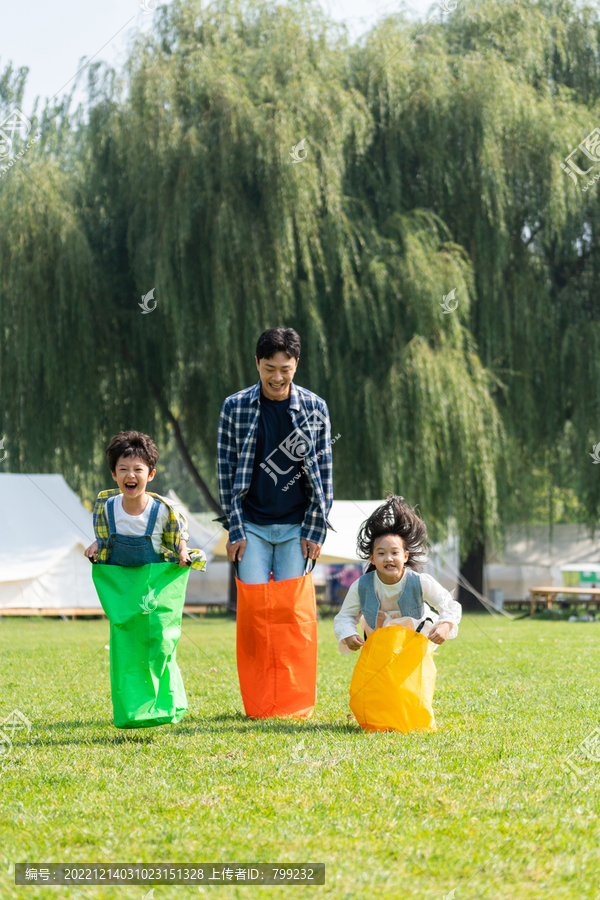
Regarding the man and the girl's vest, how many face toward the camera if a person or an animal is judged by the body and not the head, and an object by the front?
2

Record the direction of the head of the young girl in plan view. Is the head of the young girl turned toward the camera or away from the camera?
toward the camera

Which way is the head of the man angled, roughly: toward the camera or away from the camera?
toward the camera

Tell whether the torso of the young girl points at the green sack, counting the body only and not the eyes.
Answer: no

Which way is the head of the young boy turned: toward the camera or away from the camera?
toward the camera

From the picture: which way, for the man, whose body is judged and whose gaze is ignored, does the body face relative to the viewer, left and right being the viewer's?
facing the viewer

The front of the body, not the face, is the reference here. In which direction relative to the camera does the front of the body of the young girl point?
toward the camera

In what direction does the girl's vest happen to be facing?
toward the camera

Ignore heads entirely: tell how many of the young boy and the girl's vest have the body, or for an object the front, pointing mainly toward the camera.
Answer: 2

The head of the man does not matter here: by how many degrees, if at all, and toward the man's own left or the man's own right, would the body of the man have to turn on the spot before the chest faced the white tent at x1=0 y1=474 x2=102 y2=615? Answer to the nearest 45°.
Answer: approximately 180°

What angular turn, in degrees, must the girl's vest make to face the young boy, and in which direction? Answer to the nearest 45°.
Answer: approximately 90° to its right

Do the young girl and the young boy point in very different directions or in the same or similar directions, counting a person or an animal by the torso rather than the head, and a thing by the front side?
same or similar directions

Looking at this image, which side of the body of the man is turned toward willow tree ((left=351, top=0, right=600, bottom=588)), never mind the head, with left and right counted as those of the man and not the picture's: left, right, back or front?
back

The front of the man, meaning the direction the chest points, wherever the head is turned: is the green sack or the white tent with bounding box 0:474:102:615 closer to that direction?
the green sack
